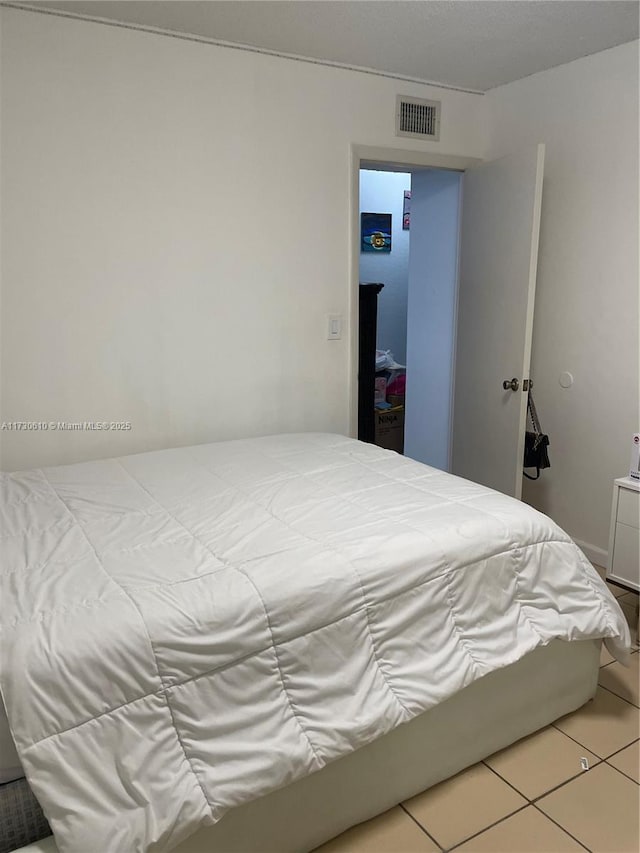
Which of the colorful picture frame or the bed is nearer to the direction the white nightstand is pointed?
the bed

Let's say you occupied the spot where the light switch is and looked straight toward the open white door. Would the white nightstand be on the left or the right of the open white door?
right

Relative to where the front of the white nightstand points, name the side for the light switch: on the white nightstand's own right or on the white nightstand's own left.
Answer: on the white nightstand's own right

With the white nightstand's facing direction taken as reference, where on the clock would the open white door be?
The open white door is roughly at 3 o'clock from the white nightstand.

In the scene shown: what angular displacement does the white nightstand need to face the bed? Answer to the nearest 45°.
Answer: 0° — it already faces it

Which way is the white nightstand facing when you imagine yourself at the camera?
facing the viewer and to the left of the viewer

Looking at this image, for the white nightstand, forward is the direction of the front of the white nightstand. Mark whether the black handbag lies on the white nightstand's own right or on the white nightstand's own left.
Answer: on the white nightstand's own right

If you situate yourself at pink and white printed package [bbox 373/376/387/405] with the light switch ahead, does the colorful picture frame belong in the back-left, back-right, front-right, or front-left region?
back-right

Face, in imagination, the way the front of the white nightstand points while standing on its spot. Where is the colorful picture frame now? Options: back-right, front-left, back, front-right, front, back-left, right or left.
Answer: right

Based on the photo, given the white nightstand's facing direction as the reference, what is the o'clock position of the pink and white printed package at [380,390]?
The pink and white printed package is roughly at 3 o'clock from the white nightstand.

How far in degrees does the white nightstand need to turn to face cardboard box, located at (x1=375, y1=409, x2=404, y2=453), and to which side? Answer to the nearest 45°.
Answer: approximately 90° to its right
